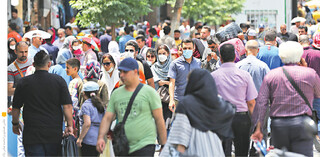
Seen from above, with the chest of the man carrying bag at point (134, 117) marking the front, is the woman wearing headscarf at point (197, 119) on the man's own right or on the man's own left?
on the man's own left

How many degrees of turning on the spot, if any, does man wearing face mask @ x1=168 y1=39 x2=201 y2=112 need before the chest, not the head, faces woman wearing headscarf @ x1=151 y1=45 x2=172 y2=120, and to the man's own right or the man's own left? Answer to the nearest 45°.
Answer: approximately 135° to the man's own right

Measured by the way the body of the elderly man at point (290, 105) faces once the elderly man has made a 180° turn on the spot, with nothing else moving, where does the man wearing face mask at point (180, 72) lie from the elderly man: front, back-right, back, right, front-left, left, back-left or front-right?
back-right

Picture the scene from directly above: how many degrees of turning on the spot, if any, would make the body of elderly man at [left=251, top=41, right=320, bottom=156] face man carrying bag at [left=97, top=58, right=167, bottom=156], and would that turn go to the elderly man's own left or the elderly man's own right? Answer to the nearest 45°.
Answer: approximately 135° to the elderly man's own left

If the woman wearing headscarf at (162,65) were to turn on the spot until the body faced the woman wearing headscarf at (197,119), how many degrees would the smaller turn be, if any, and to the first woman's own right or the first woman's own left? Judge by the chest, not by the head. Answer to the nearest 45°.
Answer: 0° — they already face them

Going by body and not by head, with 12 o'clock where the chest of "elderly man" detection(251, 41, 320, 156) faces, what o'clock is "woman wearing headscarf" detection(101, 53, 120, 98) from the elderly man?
The woman wearing headscarf is roughly at 10 o'clock from the elderly man.

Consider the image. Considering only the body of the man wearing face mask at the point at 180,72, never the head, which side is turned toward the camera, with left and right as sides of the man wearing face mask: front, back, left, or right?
front

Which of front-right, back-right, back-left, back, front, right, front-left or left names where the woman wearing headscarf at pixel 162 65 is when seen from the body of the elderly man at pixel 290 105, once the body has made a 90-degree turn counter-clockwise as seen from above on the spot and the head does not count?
front-right

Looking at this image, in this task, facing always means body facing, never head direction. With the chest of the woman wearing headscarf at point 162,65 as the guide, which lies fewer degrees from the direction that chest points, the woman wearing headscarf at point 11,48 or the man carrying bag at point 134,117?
the man carrying bag

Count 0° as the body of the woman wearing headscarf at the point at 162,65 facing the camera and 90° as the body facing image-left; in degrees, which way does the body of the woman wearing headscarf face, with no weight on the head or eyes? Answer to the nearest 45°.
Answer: approximately 0°

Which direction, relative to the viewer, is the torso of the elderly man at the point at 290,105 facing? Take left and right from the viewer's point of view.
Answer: facing away from the viewer

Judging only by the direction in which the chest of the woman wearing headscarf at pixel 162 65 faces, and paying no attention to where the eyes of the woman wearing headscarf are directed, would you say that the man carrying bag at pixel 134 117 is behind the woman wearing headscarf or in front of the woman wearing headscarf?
in front
